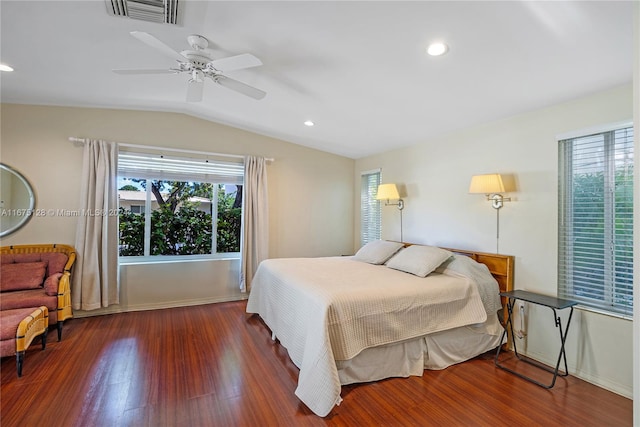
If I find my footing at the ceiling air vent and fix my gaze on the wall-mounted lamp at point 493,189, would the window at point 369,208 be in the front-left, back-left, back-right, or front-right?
front-left

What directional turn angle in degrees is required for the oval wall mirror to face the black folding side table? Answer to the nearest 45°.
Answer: approximately 45° to its left

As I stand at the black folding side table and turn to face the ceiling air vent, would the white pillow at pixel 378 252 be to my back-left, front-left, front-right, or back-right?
front-right

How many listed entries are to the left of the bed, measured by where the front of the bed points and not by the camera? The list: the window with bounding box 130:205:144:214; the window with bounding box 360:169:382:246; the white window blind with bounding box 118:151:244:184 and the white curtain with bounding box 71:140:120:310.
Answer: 0

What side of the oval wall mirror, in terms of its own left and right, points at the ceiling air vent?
front

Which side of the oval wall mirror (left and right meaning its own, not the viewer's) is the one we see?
front

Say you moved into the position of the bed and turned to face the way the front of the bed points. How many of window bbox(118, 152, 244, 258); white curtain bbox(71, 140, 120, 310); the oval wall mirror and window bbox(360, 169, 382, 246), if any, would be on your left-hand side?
0

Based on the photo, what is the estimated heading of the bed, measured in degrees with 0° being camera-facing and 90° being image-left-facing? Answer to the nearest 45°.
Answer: approximately 45°

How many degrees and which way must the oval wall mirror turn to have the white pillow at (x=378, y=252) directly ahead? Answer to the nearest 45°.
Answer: approximately 45° to its left

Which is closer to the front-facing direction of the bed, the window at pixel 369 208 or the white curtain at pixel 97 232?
the white curtain

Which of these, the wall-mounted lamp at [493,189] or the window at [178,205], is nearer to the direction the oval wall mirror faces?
the wall-mounted lamp

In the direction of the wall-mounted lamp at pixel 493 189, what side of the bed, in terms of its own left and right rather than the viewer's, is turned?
back
